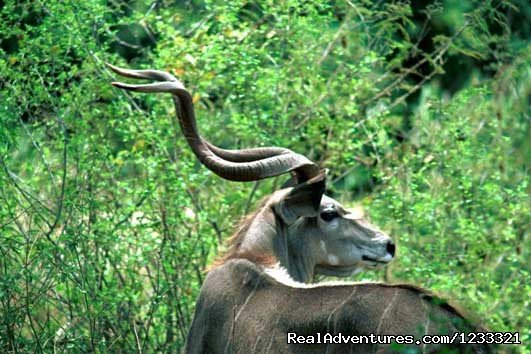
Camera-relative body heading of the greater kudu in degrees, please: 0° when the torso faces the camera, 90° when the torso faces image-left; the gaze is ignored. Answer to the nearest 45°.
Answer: approximately 90°
